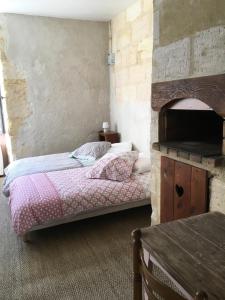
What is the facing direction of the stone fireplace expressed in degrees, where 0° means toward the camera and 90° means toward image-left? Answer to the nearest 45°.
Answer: approximately 45°

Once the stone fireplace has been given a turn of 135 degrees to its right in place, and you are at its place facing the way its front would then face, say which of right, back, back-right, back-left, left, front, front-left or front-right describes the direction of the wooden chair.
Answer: back

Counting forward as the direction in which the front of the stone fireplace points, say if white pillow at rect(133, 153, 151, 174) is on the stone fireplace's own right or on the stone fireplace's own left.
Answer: on the stone fireplace's own right

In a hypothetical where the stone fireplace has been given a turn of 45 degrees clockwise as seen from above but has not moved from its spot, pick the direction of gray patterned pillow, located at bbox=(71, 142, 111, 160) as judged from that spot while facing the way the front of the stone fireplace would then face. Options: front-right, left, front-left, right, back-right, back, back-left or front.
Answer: front-right
